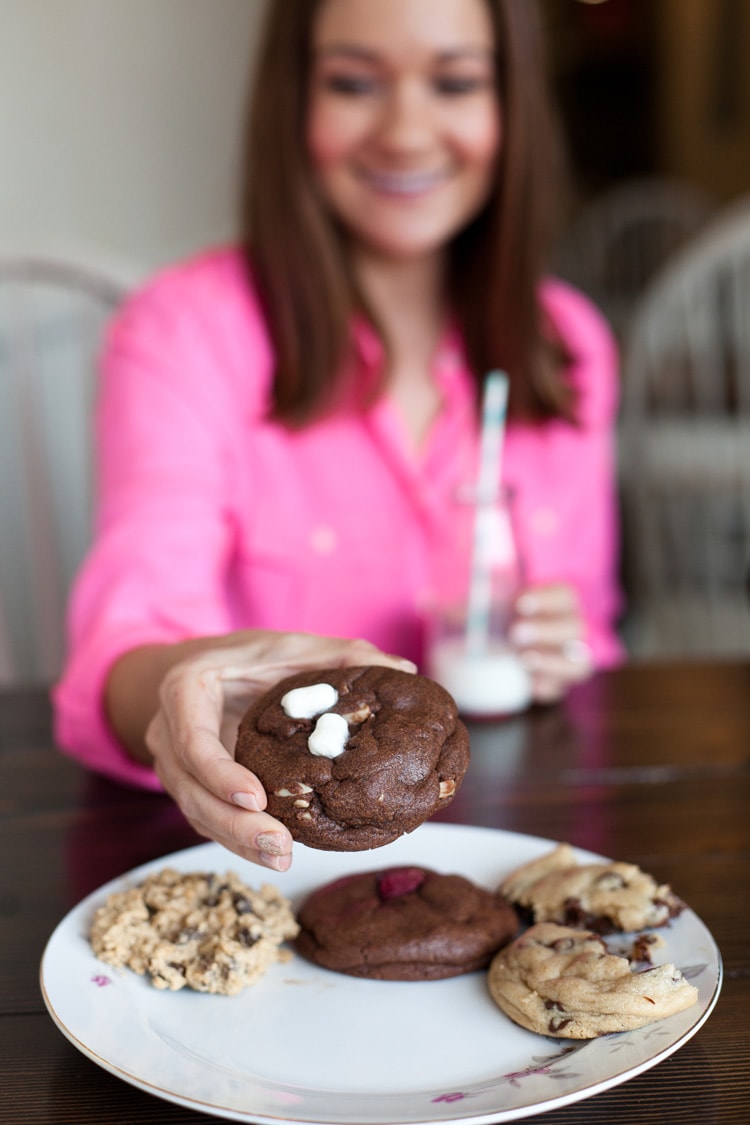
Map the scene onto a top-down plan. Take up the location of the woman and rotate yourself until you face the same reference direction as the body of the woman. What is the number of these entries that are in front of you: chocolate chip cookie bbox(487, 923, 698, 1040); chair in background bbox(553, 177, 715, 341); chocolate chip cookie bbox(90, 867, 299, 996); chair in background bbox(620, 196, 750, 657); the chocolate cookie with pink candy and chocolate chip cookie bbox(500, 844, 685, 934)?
4

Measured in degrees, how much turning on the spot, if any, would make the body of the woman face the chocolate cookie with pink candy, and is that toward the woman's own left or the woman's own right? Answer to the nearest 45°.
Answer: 0° — they already face it

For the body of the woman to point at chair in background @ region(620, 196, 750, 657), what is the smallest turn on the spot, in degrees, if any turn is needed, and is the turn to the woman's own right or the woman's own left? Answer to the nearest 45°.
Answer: approximately 135° to the woman's own left

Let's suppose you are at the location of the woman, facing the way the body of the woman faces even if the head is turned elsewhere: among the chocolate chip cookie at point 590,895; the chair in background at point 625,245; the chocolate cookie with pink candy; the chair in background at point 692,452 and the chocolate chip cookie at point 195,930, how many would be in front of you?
3

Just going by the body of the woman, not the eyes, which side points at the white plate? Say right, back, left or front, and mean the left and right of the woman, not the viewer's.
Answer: front

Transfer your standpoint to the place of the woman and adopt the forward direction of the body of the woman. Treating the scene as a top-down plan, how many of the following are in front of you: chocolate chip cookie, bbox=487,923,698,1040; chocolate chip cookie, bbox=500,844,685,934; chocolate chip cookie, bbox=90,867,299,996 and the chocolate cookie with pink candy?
4

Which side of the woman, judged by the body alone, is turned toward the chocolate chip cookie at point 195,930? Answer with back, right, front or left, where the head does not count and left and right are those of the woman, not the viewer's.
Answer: front

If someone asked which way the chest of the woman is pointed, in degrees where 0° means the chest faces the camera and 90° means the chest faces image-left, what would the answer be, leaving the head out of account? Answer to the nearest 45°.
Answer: approximately 0°

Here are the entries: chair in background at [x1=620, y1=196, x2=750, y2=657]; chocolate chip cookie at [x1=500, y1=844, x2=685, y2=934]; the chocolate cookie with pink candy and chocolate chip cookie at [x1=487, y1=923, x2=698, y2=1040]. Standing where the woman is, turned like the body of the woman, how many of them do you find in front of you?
3
